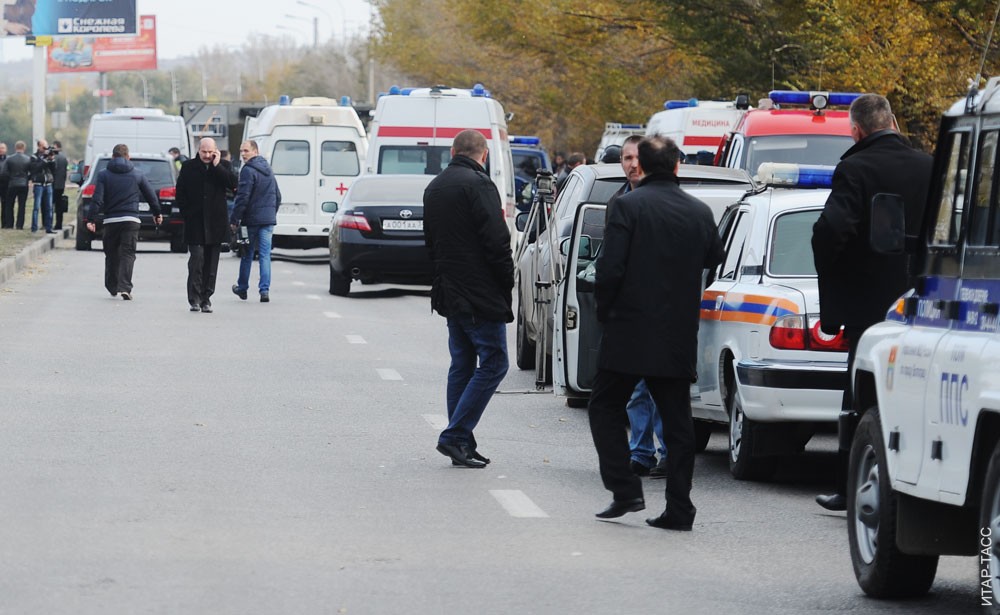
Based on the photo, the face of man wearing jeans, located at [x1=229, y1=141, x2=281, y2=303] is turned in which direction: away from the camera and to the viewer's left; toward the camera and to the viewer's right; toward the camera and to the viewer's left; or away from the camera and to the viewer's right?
toward the camera and to the viewer's left

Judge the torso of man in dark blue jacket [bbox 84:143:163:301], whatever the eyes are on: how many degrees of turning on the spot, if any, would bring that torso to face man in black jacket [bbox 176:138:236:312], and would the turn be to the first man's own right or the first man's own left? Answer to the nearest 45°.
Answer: approximately 135° to the first man's own right

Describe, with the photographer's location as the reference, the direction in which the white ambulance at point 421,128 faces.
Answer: facing away from the viewer

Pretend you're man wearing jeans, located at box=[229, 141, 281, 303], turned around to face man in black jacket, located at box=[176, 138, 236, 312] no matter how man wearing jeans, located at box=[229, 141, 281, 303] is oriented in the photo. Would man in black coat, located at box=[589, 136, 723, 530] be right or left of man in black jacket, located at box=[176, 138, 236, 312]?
left

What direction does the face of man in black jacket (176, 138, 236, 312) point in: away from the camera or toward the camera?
toward the camera

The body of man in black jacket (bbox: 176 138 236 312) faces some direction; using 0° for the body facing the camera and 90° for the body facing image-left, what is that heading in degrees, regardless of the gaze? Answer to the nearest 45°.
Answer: approximately 0°

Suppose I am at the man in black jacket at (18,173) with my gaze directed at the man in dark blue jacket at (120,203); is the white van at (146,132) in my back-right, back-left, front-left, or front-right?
back-left

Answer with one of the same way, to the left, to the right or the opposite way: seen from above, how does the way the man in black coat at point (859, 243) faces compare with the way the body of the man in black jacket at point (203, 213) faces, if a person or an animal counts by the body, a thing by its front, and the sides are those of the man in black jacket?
the opposite way

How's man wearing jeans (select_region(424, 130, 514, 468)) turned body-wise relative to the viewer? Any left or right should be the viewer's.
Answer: facing away from the viewer and to the right of the viewer

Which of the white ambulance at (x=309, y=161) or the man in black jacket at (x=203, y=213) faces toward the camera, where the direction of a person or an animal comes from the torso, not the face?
the man in black jacket

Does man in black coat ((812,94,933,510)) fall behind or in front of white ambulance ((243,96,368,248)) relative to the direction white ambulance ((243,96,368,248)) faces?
behind

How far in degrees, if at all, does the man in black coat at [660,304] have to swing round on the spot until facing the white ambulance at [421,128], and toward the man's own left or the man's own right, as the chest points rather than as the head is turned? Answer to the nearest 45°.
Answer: approximately 45° to the man's own right

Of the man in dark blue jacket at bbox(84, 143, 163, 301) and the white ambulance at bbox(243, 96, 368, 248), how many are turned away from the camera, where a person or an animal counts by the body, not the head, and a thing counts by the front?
2
